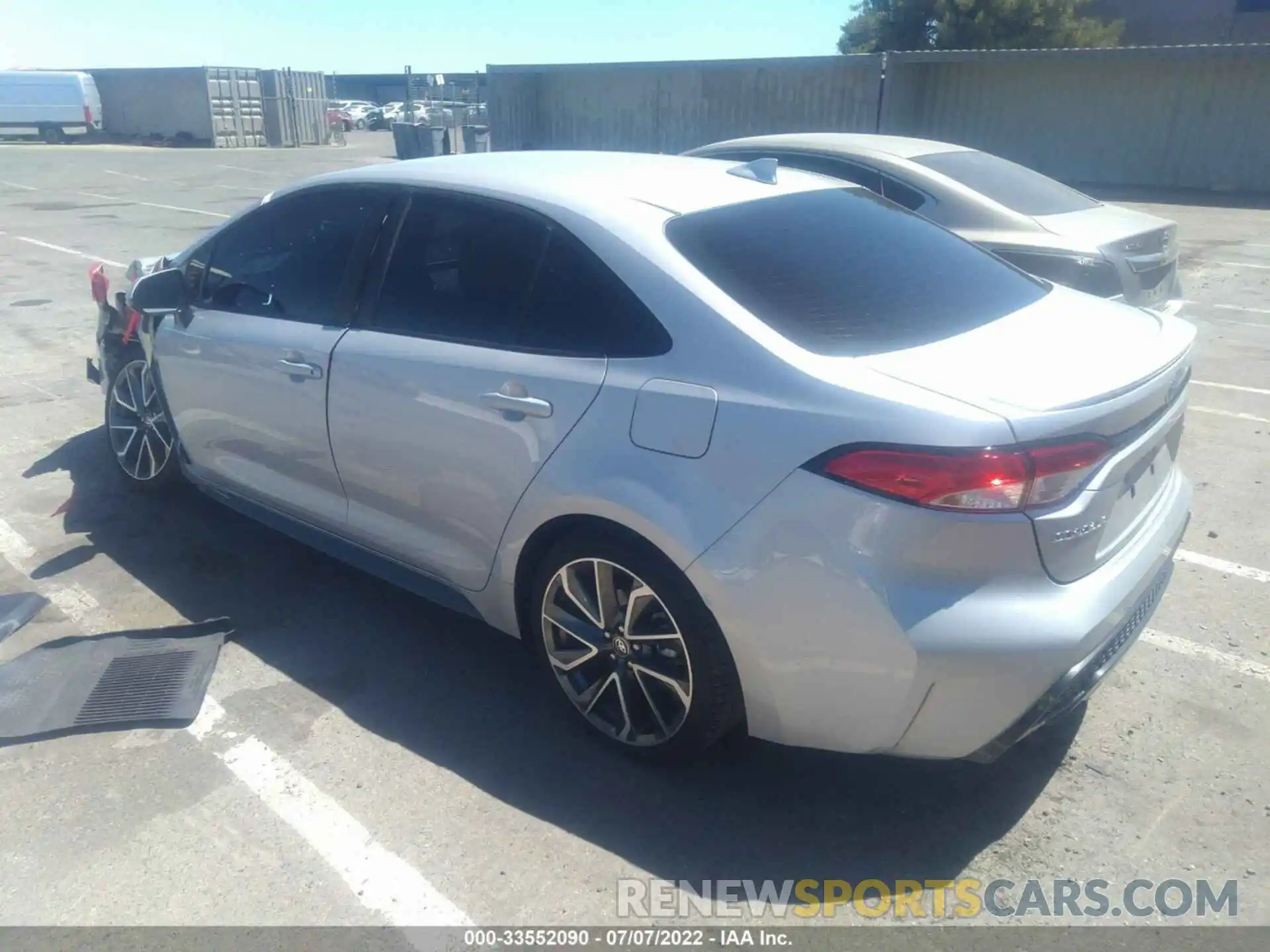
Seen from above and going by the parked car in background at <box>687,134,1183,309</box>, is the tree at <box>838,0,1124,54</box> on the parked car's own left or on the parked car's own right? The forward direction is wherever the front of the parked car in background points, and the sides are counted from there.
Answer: on the parked car's own right

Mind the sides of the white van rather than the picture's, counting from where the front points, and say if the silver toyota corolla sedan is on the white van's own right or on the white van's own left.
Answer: on the white van's own left

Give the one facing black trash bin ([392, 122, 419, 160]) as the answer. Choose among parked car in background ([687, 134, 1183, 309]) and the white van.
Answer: the parked car in background

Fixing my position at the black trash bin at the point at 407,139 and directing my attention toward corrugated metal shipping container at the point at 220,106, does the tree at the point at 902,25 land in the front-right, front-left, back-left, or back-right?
back-right

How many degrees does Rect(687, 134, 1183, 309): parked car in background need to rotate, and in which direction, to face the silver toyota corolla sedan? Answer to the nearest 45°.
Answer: approximately 135° to its left

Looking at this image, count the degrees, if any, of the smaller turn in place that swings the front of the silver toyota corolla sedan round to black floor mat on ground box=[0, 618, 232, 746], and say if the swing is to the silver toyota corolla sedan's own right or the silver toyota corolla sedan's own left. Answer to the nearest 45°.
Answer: approximately 45° to the silver toyota corolla sedan's own left

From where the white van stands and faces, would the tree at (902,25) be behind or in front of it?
behind

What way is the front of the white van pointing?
to the viewer's left

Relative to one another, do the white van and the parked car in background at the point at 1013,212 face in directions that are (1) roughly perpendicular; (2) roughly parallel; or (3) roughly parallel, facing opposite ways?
roughly perpendicular

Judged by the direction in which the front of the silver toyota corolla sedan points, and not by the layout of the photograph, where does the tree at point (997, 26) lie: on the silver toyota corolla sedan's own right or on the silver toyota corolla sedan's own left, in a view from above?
on the silver toyota corolla sedan's own right

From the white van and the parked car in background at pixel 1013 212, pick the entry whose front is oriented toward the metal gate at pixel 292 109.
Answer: the parked car in background
